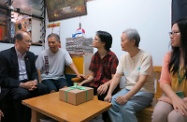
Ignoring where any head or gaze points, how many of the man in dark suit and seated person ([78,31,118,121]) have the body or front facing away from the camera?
0

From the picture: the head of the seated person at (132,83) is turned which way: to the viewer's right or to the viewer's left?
to the viewer's left

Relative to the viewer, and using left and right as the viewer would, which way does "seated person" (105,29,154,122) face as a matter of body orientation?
facing the viewer and to the left of the viewer

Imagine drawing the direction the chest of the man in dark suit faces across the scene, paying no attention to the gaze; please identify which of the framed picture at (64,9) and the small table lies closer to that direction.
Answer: the small table

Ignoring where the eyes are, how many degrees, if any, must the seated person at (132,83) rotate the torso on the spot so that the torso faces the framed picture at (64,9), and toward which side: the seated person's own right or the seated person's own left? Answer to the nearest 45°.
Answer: approximately 90° to the seated person's own right

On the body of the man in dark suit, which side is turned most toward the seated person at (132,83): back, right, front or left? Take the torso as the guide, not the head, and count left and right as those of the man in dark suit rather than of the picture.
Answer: front

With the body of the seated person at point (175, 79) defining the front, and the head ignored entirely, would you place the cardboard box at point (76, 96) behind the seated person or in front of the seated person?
in front

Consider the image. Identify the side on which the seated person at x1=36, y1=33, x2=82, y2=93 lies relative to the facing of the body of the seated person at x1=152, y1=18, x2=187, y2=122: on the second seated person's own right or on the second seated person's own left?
on the second seated person's own right

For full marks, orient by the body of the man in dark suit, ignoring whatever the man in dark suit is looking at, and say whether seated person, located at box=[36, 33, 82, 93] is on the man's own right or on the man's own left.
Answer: on the man's own left

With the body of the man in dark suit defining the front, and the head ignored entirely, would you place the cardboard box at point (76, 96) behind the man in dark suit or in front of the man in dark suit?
in front

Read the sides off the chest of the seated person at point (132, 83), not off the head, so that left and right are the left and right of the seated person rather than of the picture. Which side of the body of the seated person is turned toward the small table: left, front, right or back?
front
